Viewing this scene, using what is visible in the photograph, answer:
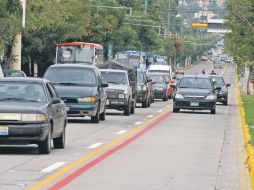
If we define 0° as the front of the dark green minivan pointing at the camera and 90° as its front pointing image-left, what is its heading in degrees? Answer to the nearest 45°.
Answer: approximately 0°

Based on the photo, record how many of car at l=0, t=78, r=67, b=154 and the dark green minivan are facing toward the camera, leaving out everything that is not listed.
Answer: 2

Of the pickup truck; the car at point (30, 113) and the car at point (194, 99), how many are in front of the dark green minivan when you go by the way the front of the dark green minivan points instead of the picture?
1

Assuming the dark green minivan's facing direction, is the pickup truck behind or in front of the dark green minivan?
behind
